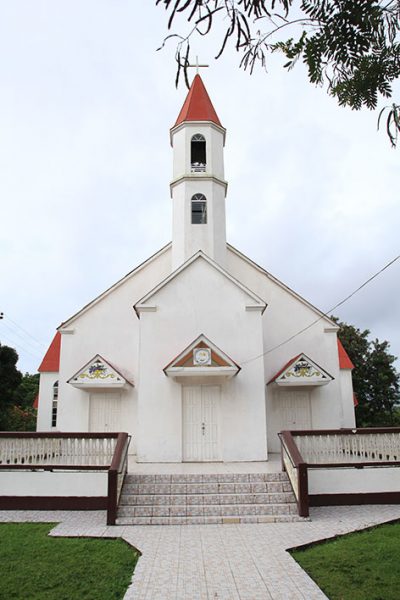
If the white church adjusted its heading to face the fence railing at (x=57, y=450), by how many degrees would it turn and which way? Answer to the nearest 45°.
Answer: approximately 45° to its right

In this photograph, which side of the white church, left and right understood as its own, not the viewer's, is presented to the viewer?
front
